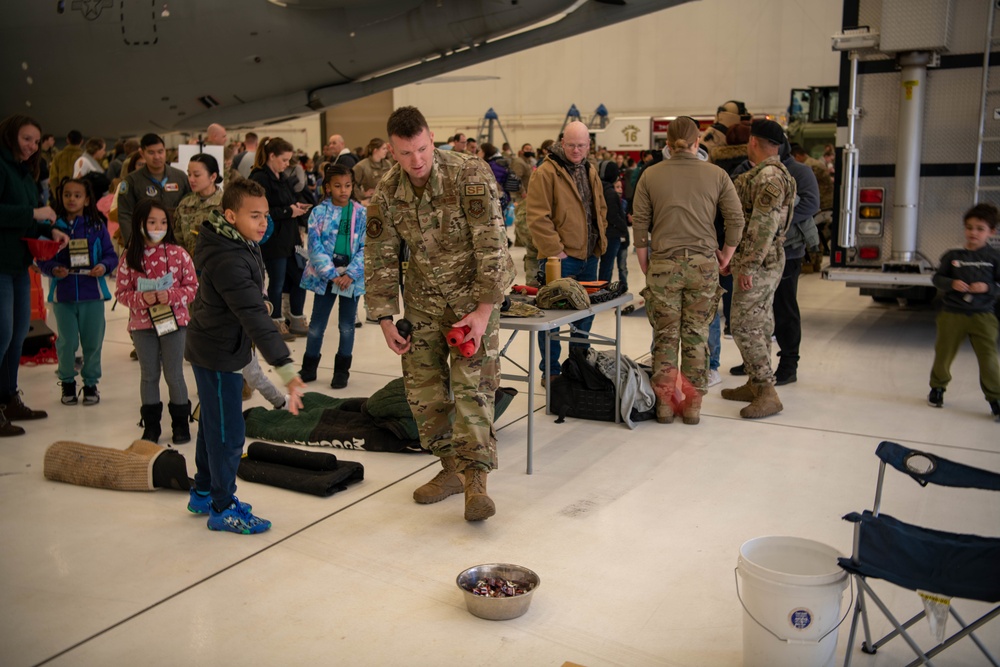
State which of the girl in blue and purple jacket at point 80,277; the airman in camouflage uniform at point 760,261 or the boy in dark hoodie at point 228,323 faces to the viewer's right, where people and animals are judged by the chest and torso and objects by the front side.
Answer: the boy in dark hoodie

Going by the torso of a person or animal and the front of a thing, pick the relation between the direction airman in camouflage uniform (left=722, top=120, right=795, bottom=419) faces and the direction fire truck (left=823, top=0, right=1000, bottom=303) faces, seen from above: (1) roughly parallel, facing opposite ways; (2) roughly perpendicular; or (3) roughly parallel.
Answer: roughly perpendicular

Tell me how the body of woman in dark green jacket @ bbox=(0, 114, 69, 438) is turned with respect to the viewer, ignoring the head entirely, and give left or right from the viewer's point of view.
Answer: facing to the right of the viewer

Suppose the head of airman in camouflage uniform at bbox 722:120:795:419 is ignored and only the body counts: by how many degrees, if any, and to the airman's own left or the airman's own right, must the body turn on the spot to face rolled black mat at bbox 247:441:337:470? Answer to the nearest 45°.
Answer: approximately 45° to the airman's own left

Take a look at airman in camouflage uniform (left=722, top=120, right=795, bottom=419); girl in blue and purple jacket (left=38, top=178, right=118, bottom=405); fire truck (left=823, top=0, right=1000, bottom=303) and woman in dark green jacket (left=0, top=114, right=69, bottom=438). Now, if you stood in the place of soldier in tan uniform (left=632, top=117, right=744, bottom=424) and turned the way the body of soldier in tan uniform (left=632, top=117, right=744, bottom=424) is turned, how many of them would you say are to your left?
2

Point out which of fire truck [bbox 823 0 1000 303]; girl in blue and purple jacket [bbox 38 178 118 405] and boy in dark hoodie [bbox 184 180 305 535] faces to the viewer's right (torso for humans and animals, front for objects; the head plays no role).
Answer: the boy in dark hoodie

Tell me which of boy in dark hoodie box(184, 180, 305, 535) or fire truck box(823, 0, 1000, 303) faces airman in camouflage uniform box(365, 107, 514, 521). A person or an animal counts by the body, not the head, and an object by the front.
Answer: the boy in dark hoodie

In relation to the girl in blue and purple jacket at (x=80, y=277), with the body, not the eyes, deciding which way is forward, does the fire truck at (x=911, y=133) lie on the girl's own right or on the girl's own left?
on the girl's own left

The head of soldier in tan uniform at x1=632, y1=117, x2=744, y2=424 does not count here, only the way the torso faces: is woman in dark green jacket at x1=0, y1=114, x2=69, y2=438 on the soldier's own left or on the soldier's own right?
on the soldier's own left

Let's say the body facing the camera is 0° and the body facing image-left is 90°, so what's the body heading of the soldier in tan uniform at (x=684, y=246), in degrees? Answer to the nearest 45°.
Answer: approximately 180°

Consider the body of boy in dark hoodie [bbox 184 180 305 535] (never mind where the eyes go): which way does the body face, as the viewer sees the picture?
to the viewer's right

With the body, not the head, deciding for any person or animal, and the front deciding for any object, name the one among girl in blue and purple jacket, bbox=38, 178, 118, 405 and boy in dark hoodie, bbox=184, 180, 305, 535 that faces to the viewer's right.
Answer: the boy in dark hoodie

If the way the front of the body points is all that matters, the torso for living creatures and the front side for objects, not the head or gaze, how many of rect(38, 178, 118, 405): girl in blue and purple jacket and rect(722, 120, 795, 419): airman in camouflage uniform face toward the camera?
1

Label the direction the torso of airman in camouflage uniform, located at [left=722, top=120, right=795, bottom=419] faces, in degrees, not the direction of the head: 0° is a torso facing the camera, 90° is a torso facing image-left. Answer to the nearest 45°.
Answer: approximately 90°
